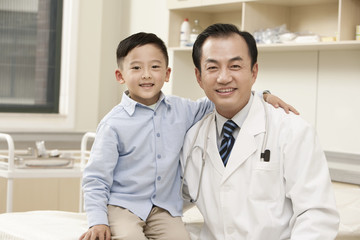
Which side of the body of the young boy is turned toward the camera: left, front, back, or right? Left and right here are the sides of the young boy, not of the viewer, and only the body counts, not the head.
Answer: front

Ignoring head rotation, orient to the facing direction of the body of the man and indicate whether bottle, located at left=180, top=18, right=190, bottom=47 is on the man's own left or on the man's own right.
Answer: on the man's own right

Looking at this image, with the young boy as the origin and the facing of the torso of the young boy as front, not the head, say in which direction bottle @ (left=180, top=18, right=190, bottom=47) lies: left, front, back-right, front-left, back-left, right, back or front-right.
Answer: back

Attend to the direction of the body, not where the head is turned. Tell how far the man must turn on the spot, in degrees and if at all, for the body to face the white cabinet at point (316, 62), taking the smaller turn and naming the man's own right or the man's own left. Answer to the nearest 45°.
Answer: approximately 135° to the man's own right

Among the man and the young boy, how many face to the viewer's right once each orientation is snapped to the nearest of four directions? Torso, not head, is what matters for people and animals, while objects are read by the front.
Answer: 0

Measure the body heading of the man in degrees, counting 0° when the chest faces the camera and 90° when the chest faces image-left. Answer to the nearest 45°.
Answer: approximately 45°
